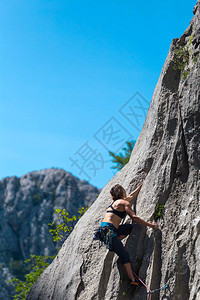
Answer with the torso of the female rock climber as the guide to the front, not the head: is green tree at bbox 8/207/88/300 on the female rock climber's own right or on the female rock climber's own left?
on the female rock climber's own left

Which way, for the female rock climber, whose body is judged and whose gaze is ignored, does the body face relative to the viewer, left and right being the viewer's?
facing away from the viewer and to the right of the viewer
